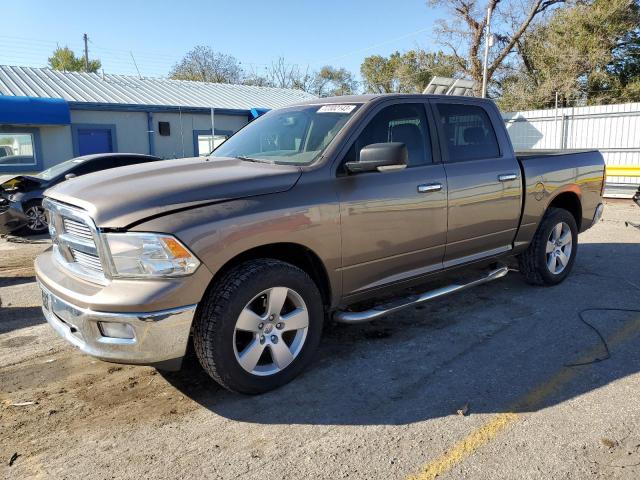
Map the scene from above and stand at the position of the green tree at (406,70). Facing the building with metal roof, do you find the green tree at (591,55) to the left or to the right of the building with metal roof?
left

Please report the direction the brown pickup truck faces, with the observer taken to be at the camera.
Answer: facing the viewer and to the left of the viewer

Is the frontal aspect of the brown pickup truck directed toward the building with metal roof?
no

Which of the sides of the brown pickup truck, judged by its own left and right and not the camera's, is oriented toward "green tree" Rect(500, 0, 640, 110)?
back

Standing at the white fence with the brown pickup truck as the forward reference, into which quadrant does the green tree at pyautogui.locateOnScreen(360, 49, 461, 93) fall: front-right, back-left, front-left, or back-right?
back-right

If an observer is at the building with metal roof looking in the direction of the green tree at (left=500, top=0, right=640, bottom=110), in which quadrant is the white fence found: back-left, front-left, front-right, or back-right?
front-right

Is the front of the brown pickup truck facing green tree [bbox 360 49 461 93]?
no

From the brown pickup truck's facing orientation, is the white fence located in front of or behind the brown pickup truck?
behind

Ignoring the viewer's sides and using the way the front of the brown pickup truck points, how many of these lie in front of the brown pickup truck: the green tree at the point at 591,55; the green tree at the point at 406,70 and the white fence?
0

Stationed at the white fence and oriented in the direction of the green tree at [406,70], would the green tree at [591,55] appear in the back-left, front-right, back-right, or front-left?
front-right

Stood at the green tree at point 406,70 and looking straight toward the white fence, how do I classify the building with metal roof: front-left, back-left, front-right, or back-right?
front-right

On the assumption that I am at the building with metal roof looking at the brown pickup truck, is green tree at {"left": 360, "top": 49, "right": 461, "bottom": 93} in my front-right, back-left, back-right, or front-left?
back-left
